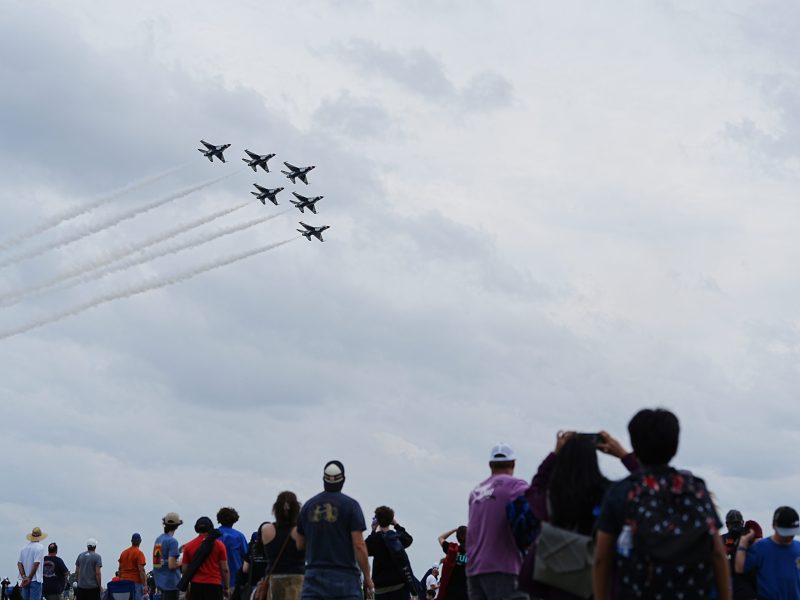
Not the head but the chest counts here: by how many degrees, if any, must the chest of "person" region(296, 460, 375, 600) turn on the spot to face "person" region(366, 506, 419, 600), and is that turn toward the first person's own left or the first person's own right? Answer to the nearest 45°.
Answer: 0° — they already face them

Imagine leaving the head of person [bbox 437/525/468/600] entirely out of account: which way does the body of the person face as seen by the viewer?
away from the camera

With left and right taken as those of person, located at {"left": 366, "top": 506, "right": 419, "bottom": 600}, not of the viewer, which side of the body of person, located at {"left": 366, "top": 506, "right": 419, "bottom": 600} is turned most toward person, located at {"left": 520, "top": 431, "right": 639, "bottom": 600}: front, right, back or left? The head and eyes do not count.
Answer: back

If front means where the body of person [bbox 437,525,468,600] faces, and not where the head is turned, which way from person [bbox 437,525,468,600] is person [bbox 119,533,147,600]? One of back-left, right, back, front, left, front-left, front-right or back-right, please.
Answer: front-left

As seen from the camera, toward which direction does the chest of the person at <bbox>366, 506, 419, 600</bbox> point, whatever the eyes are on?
away from the camera

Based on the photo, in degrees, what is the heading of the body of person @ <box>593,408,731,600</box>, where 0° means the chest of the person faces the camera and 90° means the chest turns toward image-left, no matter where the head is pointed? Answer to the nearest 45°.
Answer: approximately 180°

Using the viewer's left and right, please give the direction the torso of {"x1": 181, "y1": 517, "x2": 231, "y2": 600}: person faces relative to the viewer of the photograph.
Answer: facing away from the viewer

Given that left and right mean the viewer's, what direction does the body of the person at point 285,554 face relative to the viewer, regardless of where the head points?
facing away from the viewer

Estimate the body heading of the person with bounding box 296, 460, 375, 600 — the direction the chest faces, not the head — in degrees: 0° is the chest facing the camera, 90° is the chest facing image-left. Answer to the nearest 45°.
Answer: approximately 180°

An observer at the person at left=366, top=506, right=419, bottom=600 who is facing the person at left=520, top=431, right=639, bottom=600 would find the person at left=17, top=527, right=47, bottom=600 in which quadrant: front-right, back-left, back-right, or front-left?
back-right
